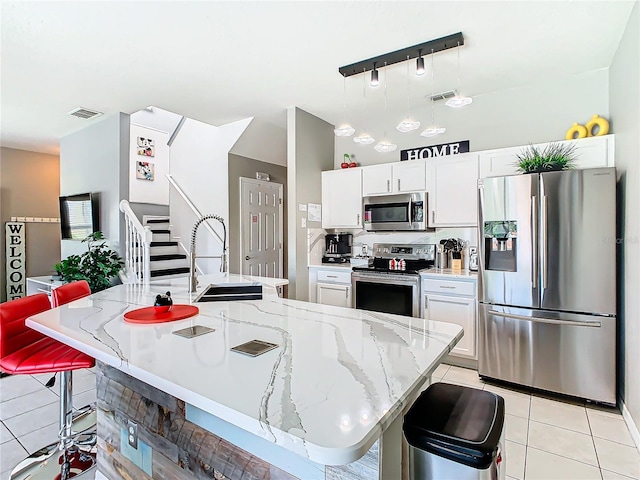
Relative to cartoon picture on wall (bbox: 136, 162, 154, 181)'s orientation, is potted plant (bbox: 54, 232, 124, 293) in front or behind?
in front

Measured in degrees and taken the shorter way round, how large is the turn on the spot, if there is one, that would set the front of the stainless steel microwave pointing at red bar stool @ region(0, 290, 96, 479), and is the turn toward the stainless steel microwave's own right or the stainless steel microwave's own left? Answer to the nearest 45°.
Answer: approximately 45° to the stainless steel microwave's own right

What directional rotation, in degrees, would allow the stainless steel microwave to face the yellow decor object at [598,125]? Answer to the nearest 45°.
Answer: approximately 90° to its left

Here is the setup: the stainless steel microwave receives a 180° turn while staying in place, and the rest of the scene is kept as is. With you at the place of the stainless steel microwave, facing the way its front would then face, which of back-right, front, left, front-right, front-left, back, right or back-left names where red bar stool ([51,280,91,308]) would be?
back-left

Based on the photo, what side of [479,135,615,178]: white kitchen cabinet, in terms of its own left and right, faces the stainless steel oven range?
right

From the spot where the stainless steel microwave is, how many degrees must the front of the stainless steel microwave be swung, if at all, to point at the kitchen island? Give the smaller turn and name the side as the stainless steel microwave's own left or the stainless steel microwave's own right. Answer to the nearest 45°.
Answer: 0° — it already faces it

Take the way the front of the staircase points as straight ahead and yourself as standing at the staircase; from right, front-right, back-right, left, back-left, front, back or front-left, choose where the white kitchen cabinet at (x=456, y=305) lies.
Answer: front-left
